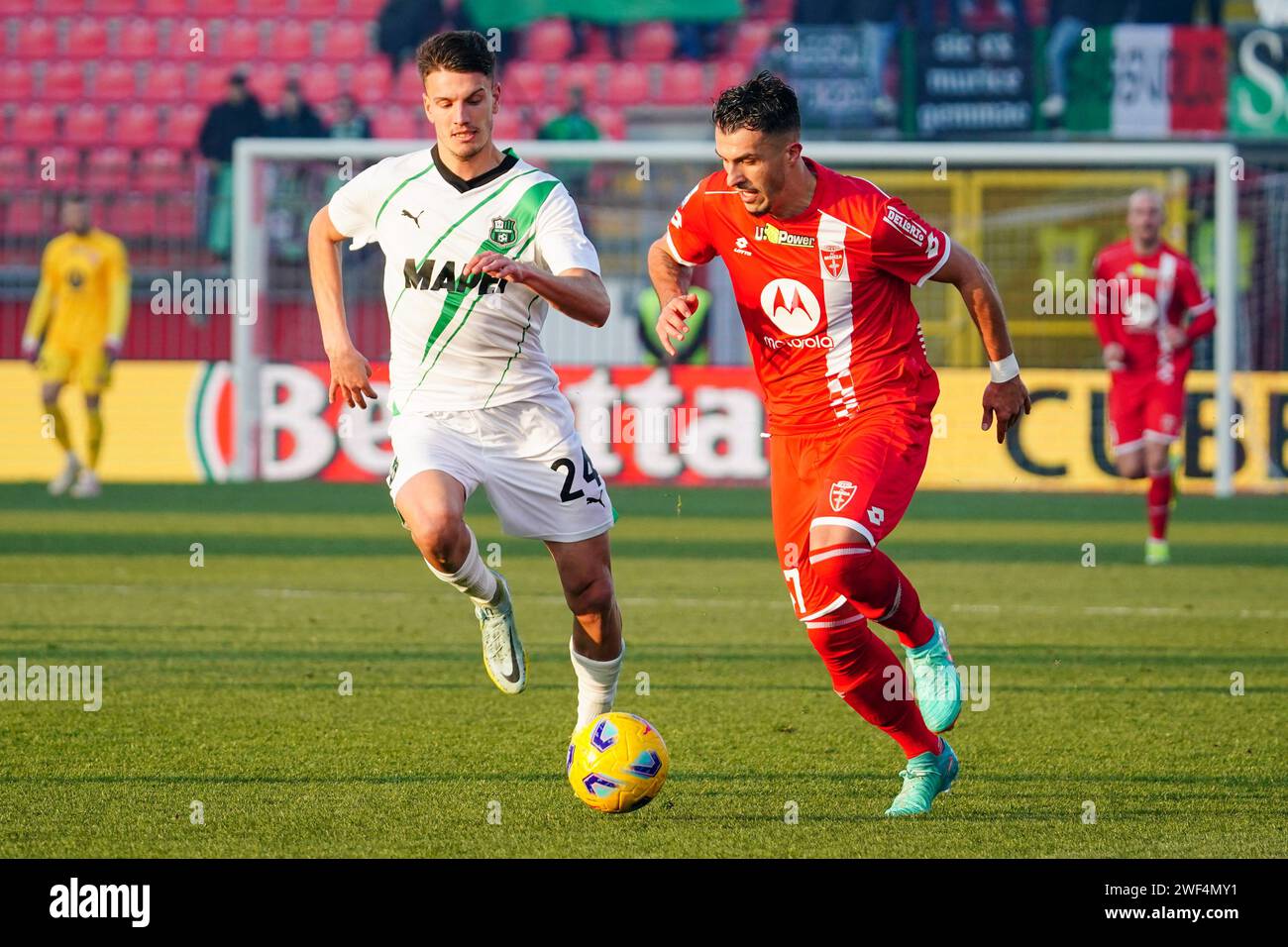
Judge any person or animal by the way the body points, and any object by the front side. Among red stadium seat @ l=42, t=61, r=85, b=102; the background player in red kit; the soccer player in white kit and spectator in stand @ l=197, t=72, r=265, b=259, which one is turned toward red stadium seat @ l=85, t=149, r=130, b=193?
red stadium seat @ l=42, t=61, r=85, b=102

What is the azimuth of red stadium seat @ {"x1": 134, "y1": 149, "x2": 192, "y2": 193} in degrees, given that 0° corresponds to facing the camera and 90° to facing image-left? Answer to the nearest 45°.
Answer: approximately 0°

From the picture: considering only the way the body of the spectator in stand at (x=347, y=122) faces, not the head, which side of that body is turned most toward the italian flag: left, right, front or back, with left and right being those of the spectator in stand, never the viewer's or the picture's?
left

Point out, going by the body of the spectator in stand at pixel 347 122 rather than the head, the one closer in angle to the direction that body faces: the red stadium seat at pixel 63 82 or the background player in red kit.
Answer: the background player in red kit

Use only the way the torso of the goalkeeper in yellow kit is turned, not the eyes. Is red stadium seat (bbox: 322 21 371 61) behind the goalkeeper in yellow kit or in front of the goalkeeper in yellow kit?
behind

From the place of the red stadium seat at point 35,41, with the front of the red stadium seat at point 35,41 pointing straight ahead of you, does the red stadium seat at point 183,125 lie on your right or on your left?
on your left
